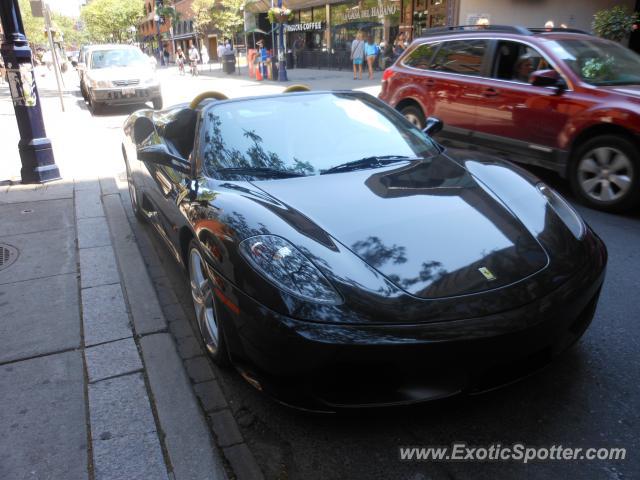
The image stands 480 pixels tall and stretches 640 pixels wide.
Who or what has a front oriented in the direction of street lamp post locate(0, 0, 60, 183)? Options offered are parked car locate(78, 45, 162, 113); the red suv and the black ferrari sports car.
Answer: the parked car

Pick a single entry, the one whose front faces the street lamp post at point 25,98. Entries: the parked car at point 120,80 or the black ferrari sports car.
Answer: the parked car

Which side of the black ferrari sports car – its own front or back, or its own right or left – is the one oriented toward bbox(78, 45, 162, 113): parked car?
back

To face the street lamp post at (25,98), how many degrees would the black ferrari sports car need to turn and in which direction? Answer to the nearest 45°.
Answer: approximately 180°

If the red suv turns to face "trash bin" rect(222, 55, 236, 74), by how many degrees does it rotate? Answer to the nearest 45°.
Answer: approximately 180°

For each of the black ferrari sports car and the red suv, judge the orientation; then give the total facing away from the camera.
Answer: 0

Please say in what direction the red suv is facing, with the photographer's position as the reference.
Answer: facing the viewer and to the right of the viewer

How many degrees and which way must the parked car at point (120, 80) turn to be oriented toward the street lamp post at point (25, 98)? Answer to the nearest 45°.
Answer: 0° — it already faces it

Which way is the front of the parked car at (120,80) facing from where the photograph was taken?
facing the viewer

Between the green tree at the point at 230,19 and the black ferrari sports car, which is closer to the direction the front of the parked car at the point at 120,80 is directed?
the black ferrari sports car

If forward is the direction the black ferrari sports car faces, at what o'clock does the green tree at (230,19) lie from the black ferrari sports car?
The green tree is roughly at 7 o'clock from the black ferrari sports car.

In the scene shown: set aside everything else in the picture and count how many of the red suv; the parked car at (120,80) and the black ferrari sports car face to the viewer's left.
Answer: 0

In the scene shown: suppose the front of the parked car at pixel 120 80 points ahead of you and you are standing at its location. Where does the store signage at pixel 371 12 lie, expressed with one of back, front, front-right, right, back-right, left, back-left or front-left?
back-left

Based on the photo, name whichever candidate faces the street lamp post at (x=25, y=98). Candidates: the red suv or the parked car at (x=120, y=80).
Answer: the parked car

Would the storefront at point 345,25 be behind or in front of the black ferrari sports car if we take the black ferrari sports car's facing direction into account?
behind

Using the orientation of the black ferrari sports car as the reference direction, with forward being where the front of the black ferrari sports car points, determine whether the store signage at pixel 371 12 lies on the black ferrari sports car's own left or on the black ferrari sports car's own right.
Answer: on the black ferrari sports car's own left

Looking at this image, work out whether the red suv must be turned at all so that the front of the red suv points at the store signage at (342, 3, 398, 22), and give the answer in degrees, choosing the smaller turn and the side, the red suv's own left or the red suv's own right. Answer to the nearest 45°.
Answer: approximately 135° to the red suv's own left
